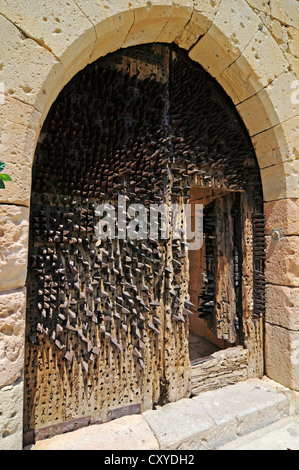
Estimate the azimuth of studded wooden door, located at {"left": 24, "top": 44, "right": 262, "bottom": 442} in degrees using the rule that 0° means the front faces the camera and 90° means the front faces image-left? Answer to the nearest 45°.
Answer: approximately 315°
